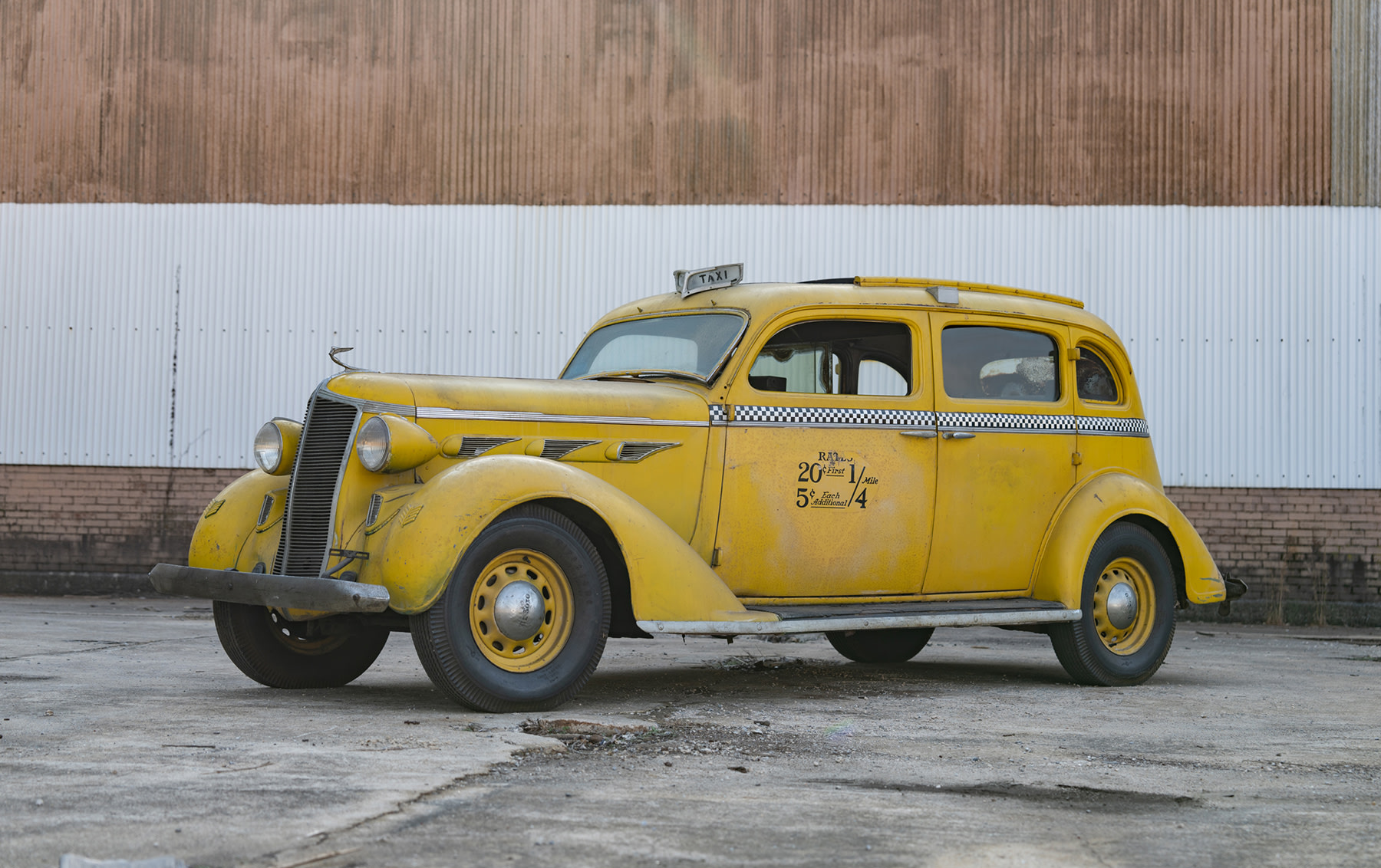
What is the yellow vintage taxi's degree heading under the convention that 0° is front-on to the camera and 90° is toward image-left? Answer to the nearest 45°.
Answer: approximately 45°
